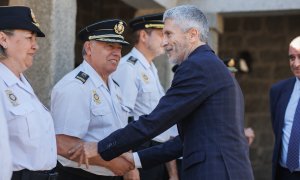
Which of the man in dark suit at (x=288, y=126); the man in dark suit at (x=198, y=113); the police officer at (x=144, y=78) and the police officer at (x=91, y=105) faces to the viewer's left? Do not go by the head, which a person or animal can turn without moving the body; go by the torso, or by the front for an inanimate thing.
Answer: the man in dark suit at (x=198, y=113)

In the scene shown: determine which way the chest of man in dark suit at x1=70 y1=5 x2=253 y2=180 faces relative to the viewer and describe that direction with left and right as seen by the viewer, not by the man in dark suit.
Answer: facing to the left of the viewer

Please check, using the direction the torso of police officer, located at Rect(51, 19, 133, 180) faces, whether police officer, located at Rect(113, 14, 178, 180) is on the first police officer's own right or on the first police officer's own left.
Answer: on the first police officer's own left

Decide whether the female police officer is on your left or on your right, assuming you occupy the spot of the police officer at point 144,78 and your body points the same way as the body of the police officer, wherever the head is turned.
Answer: on your right

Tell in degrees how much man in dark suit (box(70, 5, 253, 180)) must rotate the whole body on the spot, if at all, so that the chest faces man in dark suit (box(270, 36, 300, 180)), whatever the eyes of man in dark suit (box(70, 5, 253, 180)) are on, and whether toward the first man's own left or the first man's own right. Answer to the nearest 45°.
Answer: approximately 135° to the first man's own right

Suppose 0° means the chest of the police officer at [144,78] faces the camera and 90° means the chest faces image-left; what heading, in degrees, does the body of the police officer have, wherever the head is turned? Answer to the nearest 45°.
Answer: approximately 315°

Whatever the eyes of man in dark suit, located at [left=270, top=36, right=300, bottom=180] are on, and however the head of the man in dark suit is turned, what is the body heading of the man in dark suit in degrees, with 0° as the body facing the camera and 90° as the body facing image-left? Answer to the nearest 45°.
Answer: approximately 0°

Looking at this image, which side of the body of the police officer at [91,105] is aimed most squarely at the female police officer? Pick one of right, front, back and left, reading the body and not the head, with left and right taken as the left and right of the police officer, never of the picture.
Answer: right

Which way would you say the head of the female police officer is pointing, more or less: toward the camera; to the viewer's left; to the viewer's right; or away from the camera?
to the viewer's right
